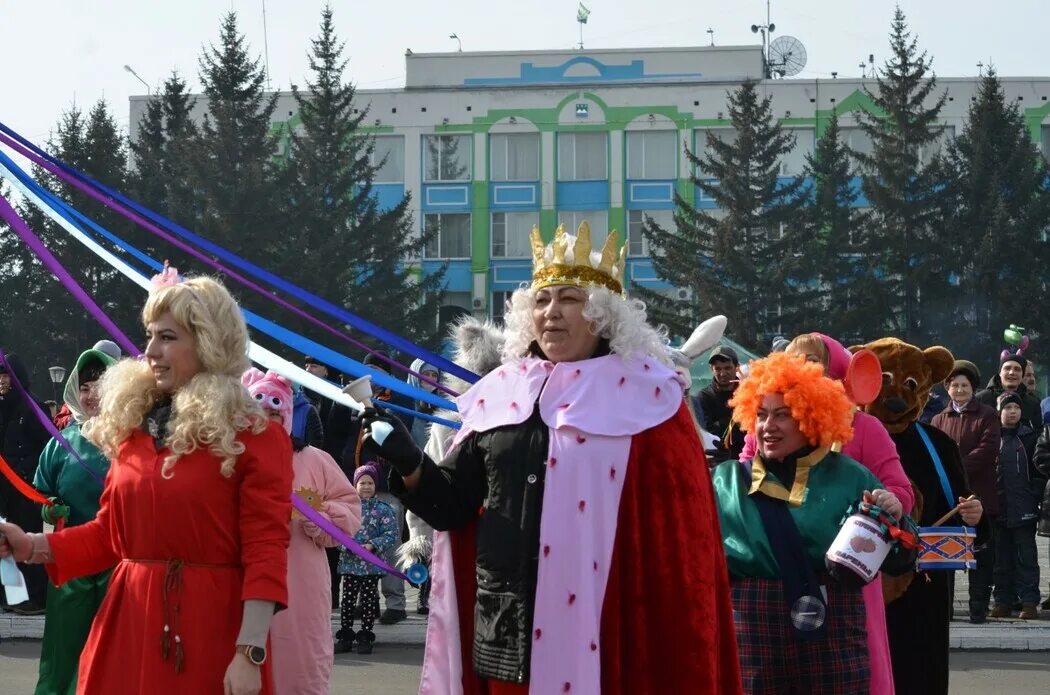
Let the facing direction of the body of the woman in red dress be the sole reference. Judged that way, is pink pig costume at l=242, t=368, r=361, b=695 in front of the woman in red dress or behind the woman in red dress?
behind

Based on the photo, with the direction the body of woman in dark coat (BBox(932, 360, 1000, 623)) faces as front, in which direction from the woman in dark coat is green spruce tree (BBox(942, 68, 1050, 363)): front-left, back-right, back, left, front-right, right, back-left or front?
back

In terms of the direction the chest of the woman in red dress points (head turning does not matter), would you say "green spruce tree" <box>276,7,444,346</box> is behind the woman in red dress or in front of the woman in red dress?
behind

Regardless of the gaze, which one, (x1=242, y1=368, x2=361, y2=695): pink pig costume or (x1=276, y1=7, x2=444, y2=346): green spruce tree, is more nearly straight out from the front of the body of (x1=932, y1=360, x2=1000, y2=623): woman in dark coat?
the pink pig costume

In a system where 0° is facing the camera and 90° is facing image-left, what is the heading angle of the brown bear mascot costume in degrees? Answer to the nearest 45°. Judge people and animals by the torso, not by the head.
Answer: approximately 0°

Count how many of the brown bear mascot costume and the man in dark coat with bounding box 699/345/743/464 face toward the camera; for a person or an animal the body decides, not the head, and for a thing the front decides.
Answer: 2

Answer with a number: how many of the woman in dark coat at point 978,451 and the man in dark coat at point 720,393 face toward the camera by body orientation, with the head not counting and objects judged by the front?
2

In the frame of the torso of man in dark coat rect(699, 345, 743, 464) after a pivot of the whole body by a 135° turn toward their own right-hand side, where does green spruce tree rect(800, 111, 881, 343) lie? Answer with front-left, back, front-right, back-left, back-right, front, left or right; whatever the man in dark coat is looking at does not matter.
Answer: front-right

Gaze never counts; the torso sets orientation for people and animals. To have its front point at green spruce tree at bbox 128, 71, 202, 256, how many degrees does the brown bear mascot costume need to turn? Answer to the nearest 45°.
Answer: approximately 135° to its right

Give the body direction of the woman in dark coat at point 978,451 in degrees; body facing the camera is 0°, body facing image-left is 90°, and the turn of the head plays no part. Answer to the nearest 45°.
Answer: approximately 0°
